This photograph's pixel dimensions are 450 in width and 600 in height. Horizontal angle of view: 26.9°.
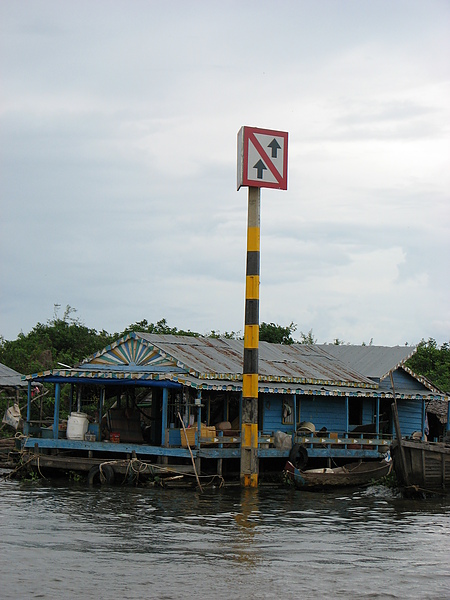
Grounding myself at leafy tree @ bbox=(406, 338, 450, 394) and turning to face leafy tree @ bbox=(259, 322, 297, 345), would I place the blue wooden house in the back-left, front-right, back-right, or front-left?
front-left

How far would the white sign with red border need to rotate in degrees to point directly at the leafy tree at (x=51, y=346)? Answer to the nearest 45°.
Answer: approximately 180°

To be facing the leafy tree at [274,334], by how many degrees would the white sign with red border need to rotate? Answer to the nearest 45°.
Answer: approximately 135° to its left

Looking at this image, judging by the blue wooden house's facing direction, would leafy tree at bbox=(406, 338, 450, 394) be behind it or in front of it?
behind

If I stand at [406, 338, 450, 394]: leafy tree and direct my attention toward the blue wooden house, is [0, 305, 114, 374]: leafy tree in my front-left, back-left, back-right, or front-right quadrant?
front-right

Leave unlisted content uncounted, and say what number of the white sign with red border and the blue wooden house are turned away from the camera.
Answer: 0

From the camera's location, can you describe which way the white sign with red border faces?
facing the viewer and to the right of the viewer

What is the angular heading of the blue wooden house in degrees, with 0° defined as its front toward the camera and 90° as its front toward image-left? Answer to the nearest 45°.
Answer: approximately 45°
